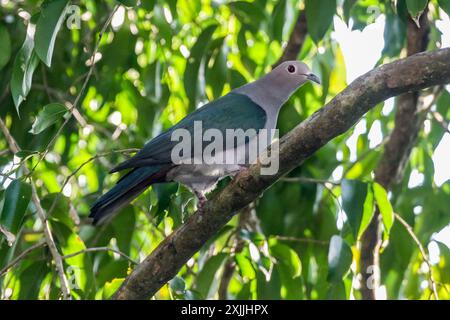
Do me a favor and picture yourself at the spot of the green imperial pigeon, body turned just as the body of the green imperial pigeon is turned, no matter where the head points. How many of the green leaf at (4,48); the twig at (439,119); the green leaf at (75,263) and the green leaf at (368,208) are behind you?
2

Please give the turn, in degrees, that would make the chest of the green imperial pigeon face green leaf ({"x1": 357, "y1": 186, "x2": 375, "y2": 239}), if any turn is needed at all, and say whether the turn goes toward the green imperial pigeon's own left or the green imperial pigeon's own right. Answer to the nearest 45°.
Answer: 0° — it already faces it

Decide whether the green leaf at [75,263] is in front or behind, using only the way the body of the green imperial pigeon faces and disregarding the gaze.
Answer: behind

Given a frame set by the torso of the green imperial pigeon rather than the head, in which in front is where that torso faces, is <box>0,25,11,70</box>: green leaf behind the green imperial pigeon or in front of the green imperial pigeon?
behind

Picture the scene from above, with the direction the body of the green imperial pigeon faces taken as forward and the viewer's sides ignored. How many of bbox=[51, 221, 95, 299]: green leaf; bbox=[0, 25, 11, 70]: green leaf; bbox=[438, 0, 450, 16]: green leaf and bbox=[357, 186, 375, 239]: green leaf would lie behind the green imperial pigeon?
2

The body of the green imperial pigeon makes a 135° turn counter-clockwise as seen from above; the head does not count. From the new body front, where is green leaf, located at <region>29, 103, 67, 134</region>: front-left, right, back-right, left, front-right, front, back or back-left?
left

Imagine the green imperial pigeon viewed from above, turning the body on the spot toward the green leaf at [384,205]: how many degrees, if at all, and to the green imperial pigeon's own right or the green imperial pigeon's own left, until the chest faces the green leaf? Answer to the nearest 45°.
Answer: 0° — it already faces it

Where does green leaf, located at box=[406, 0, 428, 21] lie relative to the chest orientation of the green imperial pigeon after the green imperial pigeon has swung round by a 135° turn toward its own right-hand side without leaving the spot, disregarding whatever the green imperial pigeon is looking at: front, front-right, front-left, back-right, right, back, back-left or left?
left

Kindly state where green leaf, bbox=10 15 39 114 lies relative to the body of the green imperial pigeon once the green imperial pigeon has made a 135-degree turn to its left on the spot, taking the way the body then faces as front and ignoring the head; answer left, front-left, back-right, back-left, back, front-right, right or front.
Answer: left

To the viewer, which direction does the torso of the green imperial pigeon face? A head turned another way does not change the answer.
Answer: to the viewer's right

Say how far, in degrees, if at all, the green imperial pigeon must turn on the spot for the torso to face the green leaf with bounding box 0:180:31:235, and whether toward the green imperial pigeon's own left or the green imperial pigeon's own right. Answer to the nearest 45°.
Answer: approximately 135° to the green imperial pigeon's own right
